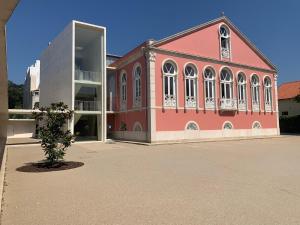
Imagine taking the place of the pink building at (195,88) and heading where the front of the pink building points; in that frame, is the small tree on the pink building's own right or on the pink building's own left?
on the pink building's own right

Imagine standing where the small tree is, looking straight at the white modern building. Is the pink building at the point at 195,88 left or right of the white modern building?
right

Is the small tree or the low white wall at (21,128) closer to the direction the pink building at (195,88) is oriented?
the small tree

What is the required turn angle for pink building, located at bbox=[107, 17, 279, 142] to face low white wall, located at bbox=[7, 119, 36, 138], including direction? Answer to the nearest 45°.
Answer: approximately 135° to its right

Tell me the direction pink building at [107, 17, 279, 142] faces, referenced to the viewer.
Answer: facing the viewer and to the right of the viewer

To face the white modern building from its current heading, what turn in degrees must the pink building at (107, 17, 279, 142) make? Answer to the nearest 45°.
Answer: approximately 135° to its right

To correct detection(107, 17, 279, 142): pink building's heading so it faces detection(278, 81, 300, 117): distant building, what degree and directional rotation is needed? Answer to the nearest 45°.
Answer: approximately 90° to its left
